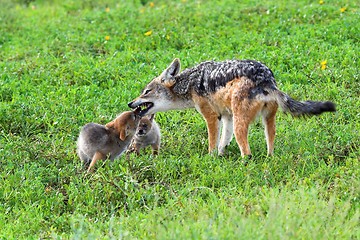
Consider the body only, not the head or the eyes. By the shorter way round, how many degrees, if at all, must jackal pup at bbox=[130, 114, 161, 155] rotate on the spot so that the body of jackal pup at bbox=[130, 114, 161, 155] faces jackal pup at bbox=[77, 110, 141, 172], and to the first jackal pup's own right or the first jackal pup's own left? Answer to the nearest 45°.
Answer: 0° — it already faces it

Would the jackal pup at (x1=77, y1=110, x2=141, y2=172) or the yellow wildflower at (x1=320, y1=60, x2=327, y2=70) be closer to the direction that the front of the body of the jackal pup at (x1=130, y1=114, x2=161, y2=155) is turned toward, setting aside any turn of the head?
the jackal pup

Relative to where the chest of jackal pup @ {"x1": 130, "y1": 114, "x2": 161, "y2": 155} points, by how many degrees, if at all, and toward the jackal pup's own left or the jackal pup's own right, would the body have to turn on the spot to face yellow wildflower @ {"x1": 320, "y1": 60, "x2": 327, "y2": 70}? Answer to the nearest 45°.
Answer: approximately 180°

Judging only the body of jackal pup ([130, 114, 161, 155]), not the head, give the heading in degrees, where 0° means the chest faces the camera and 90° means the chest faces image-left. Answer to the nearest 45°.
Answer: approximately 45°
